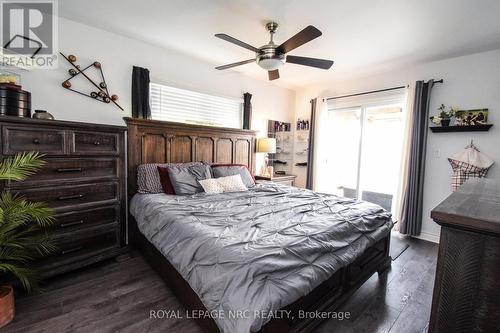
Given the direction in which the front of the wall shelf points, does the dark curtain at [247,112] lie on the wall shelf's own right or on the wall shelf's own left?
on the wall shelf's own right

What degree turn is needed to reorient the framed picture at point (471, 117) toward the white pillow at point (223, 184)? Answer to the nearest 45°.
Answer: approximately 45° to its right

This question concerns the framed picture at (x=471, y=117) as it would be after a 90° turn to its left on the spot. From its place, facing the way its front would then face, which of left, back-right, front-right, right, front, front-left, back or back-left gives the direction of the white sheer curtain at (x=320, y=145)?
back

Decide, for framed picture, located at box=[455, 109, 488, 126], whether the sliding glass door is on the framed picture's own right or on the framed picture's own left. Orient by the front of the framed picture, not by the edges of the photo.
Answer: on the framed picture's own right

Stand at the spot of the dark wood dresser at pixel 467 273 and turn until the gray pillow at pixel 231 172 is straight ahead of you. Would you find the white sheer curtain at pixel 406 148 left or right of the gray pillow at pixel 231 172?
right

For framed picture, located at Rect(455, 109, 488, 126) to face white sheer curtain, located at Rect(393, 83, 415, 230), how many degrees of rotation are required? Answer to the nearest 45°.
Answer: approximately 90° to its right

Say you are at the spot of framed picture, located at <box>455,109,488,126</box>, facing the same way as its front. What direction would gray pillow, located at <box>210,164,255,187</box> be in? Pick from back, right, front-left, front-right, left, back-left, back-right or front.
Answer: front-right
